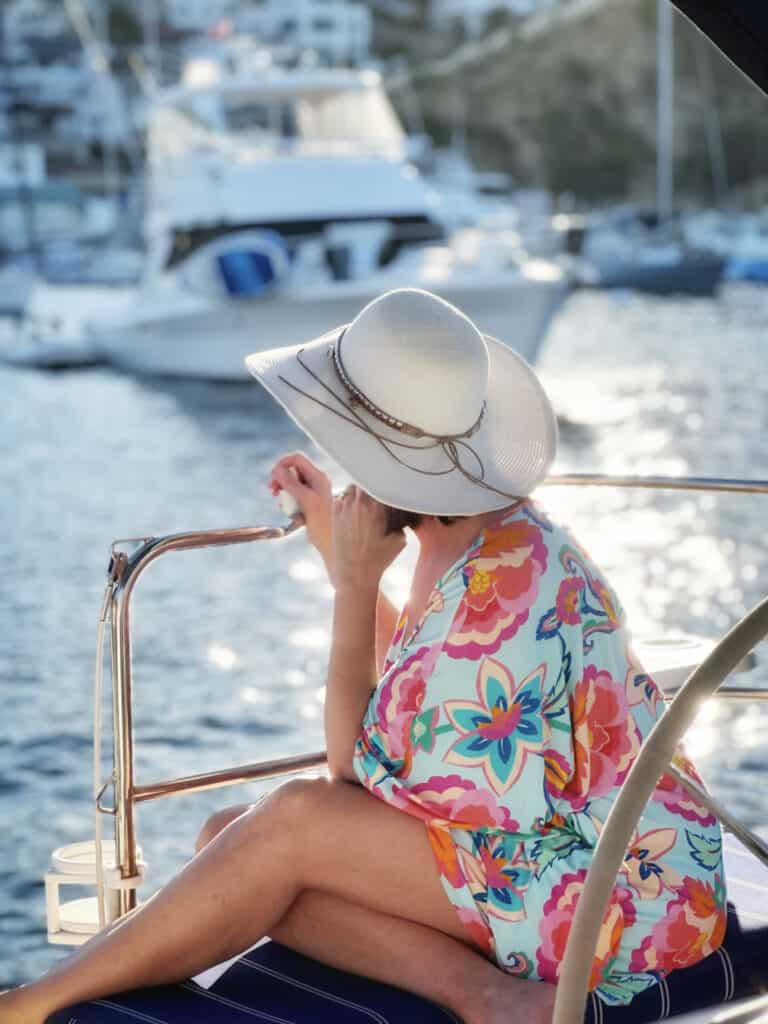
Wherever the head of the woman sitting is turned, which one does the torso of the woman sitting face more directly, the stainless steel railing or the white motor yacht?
the stainless steel railing

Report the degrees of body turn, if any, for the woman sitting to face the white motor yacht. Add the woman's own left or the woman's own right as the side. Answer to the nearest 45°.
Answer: approximately 90° to the woman's own right

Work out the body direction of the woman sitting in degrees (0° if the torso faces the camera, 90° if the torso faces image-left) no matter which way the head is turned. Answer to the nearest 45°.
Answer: approximately 90°
